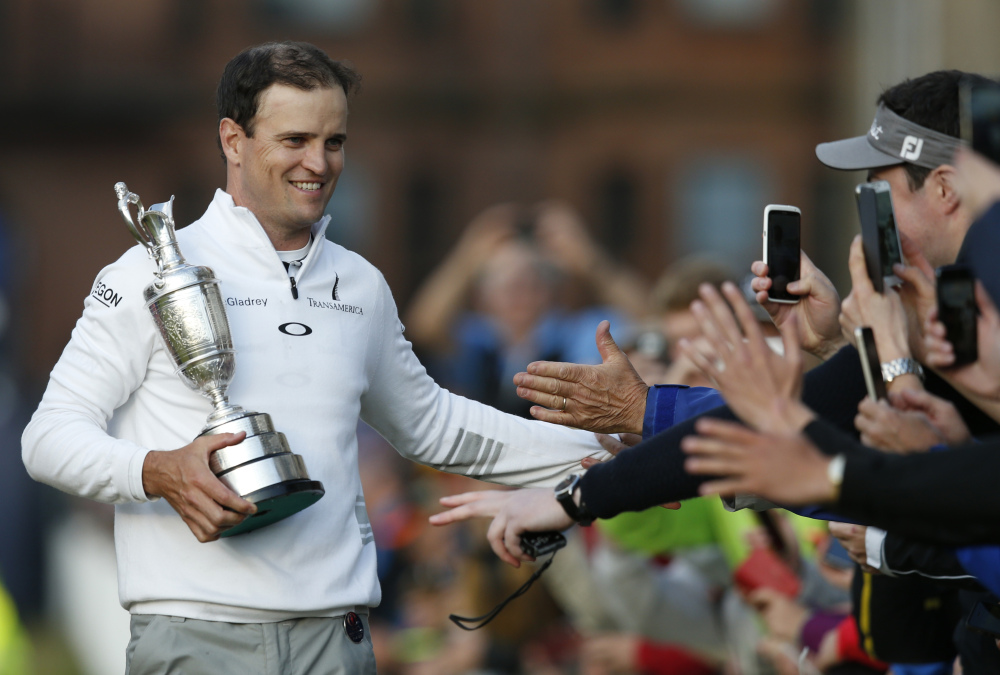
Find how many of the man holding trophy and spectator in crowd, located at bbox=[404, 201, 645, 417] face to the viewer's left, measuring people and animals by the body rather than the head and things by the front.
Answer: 0

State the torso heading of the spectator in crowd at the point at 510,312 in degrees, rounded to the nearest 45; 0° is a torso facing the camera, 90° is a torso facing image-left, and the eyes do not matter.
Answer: approximately 0°

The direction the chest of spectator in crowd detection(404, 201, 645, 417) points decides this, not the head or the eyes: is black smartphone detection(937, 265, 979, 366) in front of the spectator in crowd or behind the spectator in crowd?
in front

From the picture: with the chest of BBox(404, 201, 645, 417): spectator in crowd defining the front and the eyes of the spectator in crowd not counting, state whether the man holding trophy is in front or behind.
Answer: in front

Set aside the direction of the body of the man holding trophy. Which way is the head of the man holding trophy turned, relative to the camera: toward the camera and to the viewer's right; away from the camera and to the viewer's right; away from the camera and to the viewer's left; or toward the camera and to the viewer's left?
toward the camera and to the viewer's right

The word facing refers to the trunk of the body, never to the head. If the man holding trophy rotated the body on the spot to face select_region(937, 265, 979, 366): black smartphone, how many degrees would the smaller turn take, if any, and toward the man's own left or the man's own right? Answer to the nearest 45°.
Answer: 0° — they already face it

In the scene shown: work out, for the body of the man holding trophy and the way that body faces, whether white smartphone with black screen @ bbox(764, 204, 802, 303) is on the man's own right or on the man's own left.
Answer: on the man's own left

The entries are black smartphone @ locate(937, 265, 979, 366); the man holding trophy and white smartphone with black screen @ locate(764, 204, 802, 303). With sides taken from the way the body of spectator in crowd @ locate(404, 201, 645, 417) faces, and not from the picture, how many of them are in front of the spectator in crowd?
3

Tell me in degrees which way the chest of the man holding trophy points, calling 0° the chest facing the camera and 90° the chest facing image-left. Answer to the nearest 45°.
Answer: approximately 315°

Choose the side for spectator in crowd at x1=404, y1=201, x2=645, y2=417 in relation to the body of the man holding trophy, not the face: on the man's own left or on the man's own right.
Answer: on the man's own left
